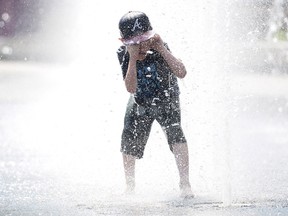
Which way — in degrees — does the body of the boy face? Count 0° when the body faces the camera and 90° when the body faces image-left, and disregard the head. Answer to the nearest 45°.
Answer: approximately 0°
